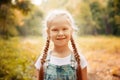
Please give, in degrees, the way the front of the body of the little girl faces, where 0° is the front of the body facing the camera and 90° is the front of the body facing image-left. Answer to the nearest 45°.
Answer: approximately 0°
